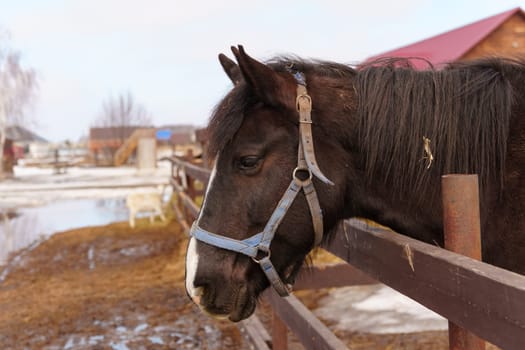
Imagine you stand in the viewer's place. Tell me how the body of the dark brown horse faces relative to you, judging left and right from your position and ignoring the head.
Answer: facing to the left of the viewer

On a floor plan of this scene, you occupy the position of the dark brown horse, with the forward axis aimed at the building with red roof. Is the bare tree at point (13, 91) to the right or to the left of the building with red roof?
left

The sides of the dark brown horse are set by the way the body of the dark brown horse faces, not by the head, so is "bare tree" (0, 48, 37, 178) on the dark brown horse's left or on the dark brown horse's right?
on the dark brown horse's right

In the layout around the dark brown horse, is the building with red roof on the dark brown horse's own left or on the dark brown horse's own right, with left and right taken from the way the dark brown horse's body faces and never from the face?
on the dark brown horse's own right

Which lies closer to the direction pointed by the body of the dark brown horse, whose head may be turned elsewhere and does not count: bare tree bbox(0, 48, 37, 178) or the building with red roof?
the bare tree
